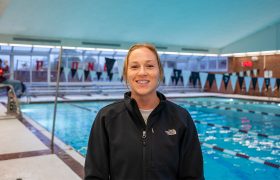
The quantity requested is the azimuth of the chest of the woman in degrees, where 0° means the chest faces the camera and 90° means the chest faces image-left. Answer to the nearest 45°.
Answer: approximately 0°

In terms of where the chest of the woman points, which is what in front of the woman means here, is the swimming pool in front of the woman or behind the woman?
behind
